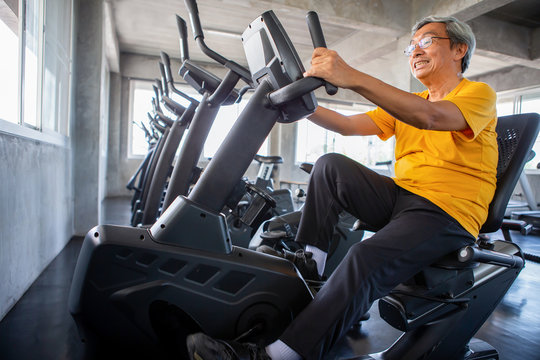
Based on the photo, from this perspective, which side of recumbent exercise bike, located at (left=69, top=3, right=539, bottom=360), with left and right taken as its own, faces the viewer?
left

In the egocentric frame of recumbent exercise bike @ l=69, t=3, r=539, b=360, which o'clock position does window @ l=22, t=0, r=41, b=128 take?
The window is roughly at 1 o'clock from the recumbent exercise bike.

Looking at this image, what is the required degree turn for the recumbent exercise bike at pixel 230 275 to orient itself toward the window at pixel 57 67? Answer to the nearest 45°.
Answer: approximately 45° to its right

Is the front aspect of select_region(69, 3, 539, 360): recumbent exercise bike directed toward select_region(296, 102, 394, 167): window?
no

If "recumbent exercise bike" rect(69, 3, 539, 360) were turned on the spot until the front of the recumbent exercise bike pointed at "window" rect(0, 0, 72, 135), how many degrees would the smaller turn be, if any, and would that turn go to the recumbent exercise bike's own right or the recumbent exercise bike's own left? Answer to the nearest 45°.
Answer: approximately 45° to the recumbent exercise bike's own right

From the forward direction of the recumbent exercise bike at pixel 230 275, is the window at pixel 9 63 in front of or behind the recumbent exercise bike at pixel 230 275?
in front

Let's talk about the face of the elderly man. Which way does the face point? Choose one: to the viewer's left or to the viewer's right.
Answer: to the viewer's left

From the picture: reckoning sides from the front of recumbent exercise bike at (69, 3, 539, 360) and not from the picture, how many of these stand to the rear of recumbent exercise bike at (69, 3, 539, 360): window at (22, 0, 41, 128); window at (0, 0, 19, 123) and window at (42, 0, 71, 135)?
0

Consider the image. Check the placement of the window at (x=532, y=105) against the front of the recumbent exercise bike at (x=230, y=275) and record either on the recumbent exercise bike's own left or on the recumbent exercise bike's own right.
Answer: on the recumbent exercise bike's own right
